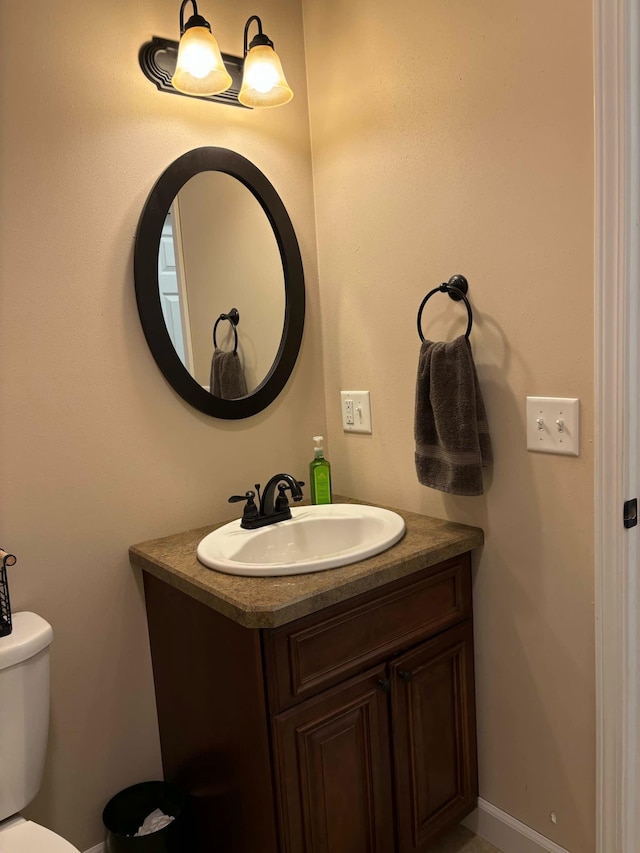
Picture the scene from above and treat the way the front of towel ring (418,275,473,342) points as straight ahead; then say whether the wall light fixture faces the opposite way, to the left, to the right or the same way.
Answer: to the left

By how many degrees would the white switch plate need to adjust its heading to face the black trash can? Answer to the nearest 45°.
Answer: approximately 45° to its right

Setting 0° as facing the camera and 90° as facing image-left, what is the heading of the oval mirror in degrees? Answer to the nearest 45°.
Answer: approximately 315°

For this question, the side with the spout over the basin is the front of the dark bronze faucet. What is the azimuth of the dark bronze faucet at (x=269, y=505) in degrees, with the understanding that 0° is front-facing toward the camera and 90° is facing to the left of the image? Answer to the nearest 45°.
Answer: approximately 315°

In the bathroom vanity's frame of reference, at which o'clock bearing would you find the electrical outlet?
The electrical outlet is roughly at 8 o'clock from the bathroom vanity.

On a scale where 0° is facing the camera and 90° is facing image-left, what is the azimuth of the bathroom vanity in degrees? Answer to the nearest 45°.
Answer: approximately 315°

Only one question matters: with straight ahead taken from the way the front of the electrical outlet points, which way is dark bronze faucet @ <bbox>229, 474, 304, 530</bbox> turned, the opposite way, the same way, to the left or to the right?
to the left

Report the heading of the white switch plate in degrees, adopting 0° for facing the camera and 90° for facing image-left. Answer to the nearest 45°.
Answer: approximately 45°

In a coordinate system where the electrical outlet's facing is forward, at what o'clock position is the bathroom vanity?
The bathroom vanity is roughly at 11 o'clock from the electrical outlet.
